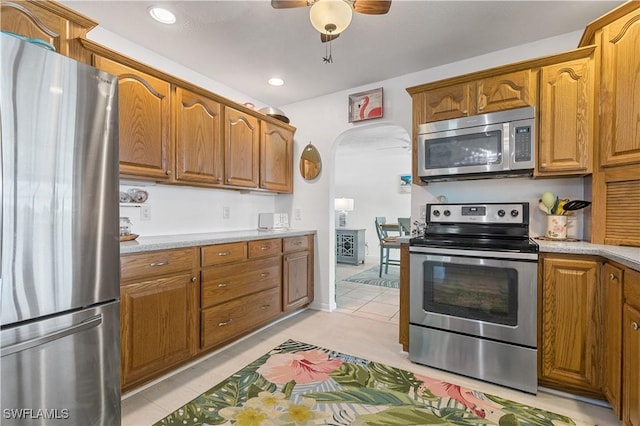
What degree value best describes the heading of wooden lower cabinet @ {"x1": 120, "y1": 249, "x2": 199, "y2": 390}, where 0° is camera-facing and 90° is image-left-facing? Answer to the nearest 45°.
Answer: approximately 315°

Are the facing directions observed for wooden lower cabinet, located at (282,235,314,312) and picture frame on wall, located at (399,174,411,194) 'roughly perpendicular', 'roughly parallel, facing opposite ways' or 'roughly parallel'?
roughly perpendicular

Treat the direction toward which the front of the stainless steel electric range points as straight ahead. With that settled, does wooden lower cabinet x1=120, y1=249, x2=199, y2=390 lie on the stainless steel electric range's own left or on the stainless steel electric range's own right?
on the stainless steel electric range's own right

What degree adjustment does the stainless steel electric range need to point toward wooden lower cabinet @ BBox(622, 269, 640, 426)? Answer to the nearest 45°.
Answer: approximately 45° to its left

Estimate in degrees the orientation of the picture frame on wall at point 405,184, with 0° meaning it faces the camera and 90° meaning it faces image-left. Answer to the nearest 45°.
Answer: approximately 0°

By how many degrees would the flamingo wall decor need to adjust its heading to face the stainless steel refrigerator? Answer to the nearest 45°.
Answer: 0° — it already faces it

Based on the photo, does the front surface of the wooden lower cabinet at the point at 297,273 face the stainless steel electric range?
yes

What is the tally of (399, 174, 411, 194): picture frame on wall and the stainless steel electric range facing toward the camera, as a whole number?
2

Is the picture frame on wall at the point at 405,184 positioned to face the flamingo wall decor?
yes

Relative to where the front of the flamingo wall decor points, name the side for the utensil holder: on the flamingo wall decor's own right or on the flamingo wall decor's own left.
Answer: on the flamingo wall decor's own left
